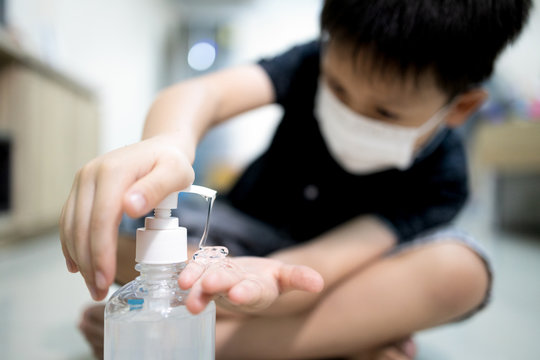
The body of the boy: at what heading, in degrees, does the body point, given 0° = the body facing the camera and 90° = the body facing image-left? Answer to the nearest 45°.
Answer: approximately 45°

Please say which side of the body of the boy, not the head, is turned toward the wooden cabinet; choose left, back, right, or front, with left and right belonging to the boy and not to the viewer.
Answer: right
